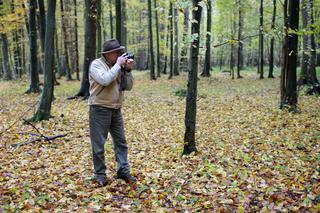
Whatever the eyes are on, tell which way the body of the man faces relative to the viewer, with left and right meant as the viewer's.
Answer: facing the viewer and to the right of the viewer
